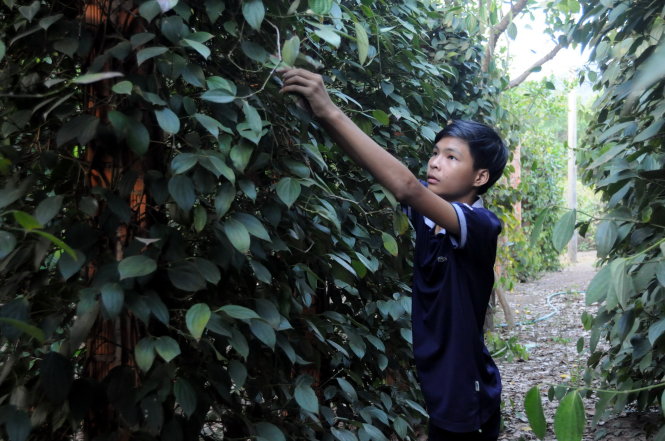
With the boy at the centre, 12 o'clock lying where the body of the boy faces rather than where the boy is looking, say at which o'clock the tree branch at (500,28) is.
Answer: The tree branch is roughly at 4 o'clock from the boy.

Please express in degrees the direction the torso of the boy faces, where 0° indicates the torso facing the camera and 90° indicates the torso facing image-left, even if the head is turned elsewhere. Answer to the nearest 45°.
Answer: approximately 45°

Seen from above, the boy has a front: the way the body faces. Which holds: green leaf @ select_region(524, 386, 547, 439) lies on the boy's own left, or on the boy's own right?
on the boy's own left

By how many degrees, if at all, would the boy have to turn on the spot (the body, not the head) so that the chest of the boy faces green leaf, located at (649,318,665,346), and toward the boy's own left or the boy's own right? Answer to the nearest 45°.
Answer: approximately 180°

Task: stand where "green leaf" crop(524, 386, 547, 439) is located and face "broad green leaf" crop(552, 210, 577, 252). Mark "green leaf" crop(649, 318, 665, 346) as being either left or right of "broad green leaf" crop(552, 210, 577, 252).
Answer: right
